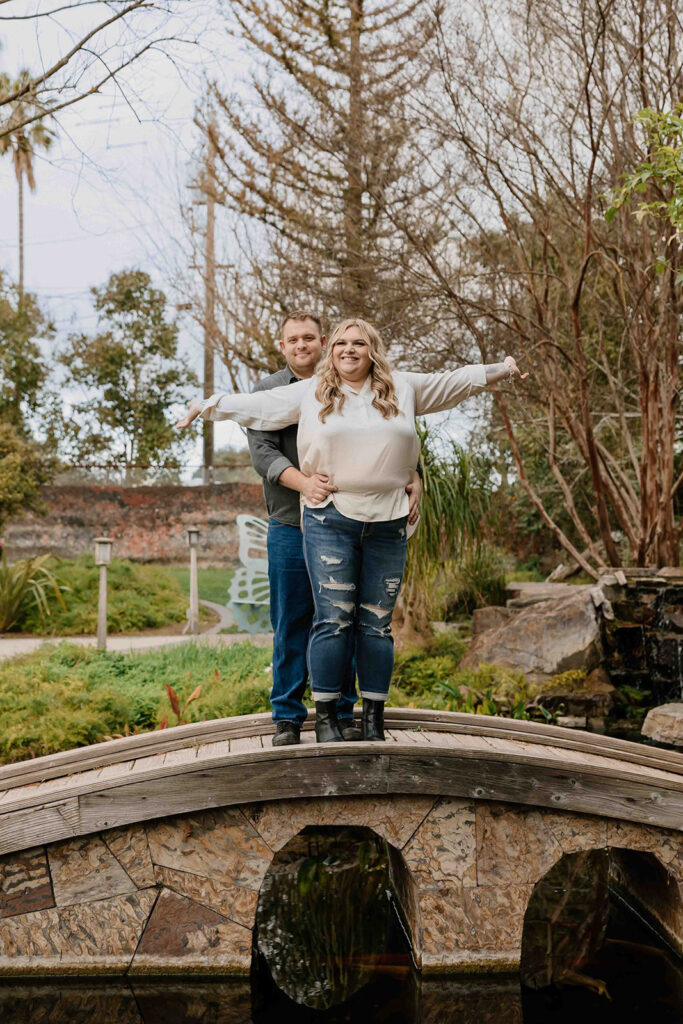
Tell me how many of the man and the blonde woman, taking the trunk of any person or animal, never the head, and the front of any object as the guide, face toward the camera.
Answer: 2

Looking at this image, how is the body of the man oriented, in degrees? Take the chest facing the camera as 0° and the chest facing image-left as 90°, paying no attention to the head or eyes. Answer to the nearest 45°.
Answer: approximately 0°

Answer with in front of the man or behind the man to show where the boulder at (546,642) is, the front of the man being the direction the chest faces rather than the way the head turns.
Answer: behind

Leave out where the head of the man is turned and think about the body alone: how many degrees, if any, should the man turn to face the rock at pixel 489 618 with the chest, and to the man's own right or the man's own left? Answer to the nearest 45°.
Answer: approximately 180°

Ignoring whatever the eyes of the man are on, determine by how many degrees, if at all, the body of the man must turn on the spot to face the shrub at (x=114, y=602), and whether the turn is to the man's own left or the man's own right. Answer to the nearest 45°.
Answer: approximately 180°

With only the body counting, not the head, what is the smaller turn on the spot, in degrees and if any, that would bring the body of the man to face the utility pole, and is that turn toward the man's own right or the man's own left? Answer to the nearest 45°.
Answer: approximately 180°

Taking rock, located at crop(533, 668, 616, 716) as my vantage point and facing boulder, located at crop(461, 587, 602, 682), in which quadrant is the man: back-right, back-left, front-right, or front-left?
back-left

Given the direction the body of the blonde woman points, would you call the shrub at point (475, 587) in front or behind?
behind

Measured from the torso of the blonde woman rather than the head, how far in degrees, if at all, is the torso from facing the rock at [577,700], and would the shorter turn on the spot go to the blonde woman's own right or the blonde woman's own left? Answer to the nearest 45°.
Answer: approximately 135° to the blonde woman's own left

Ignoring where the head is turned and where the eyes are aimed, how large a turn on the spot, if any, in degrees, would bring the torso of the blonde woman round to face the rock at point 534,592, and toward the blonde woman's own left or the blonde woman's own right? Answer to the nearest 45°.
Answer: approximately 180°
